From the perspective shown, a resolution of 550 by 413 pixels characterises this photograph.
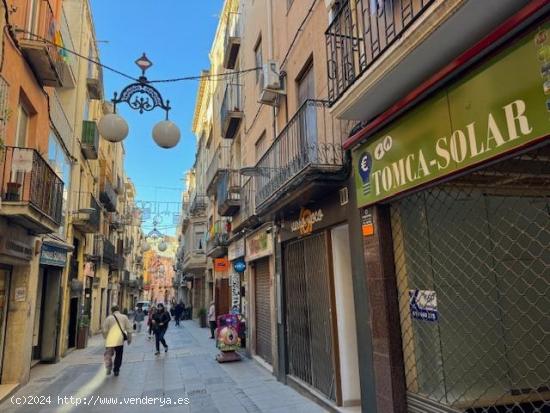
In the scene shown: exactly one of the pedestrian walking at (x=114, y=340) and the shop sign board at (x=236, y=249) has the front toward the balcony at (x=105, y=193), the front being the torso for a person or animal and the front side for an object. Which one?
the pedestrian walking

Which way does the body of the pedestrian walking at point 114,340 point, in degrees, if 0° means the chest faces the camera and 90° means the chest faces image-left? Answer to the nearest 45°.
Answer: approximately 180°

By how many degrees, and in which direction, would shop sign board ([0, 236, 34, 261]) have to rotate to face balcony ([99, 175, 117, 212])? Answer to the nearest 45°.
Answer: approximately 135° to its left

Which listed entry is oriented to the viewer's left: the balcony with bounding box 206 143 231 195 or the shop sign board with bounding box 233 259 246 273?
the balcony

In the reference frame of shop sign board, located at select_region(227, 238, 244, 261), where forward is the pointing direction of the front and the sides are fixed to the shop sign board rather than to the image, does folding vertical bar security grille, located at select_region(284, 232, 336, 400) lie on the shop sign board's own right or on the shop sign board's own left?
on the shop sign board's own left

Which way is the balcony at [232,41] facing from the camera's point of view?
to the viewer's left

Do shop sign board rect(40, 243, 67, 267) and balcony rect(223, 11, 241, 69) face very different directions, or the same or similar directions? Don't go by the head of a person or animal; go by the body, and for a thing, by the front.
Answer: very different directions

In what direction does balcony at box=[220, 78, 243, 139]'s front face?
to the viewer's left

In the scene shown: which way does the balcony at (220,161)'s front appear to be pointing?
to the viewer's left

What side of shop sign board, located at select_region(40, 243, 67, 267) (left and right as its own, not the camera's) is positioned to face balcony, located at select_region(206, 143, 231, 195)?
left

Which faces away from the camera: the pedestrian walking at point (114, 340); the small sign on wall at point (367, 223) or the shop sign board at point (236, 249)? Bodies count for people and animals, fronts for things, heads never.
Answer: the pedestrian walking

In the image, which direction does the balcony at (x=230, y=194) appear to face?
to the viewer's left
